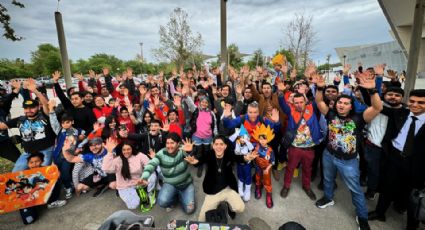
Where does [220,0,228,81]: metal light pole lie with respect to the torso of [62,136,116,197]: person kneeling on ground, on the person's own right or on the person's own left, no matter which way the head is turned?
on the person's own left

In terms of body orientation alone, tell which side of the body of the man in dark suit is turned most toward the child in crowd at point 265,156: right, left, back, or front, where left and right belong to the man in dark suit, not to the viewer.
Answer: right

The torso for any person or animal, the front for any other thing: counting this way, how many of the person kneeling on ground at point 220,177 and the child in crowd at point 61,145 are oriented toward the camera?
2

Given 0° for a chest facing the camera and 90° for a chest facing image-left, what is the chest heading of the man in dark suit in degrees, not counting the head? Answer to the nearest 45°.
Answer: approximately 0°

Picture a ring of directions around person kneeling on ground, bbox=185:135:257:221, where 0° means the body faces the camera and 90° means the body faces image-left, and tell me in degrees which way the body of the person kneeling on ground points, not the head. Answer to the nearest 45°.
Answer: approximately 0°
